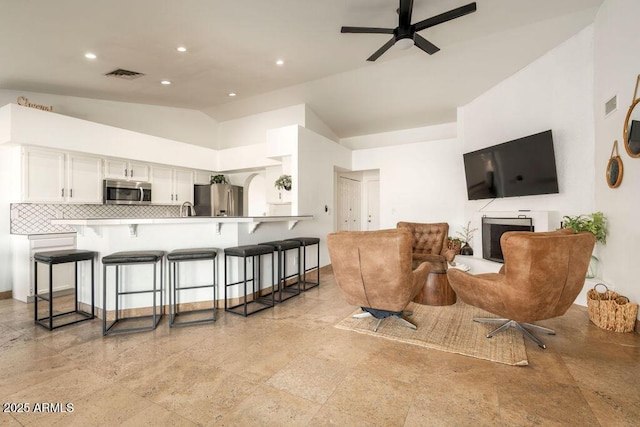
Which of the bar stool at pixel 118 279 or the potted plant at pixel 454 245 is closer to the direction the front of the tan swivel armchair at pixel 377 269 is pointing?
the potted plant

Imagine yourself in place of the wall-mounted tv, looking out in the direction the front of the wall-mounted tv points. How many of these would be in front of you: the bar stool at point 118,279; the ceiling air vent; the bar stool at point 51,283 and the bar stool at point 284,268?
4

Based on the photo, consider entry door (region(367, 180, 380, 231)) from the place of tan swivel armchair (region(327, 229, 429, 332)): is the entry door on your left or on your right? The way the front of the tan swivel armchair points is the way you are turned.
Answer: on your left

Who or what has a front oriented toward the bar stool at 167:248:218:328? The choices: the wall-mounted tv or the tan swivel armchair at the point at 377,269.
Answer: the wall-mounted tv

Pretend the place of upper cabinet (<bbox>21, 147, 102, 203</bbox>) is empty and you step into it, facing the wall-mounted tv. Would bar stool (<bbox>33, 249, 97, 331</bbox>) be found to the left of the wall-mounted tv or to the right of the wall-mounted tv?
right

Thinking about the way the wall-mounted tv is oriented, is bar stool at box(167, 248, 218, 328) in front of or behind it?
in front

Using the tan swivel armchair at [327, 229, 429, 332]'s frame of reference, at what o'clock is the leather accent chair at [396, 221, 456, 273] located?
The leather accent chair is roughly at 11 o'clock from the tan swivel armchair.

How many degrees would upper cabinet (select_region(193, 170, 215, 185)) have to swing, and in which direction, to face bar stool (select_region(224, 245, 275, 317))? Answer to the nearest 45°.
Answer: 0° — it already faces it

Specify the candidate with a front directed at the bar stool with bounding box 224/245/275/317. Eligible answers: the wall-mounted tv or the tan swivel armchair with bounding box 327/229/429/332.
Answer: the wall-mounted tv

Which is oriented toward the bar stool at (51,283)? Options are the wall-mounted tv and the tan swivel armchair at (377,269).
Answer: the wall-mounted tv

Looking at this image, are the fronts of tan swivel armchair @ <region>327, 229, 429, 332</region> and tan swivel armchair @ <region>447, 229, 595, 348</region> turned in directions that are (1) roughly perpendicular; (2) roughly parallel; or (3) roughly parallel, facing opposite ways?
roughly perpendicular

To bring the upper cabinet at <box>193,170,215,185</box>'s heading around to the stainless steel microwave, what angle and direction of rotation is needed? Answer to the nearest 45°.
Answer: approximately 45° to its right

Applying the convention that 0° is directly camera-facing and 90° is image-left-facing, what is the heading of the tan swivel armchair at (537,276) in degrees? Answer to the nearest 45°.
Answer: approximately 135°
